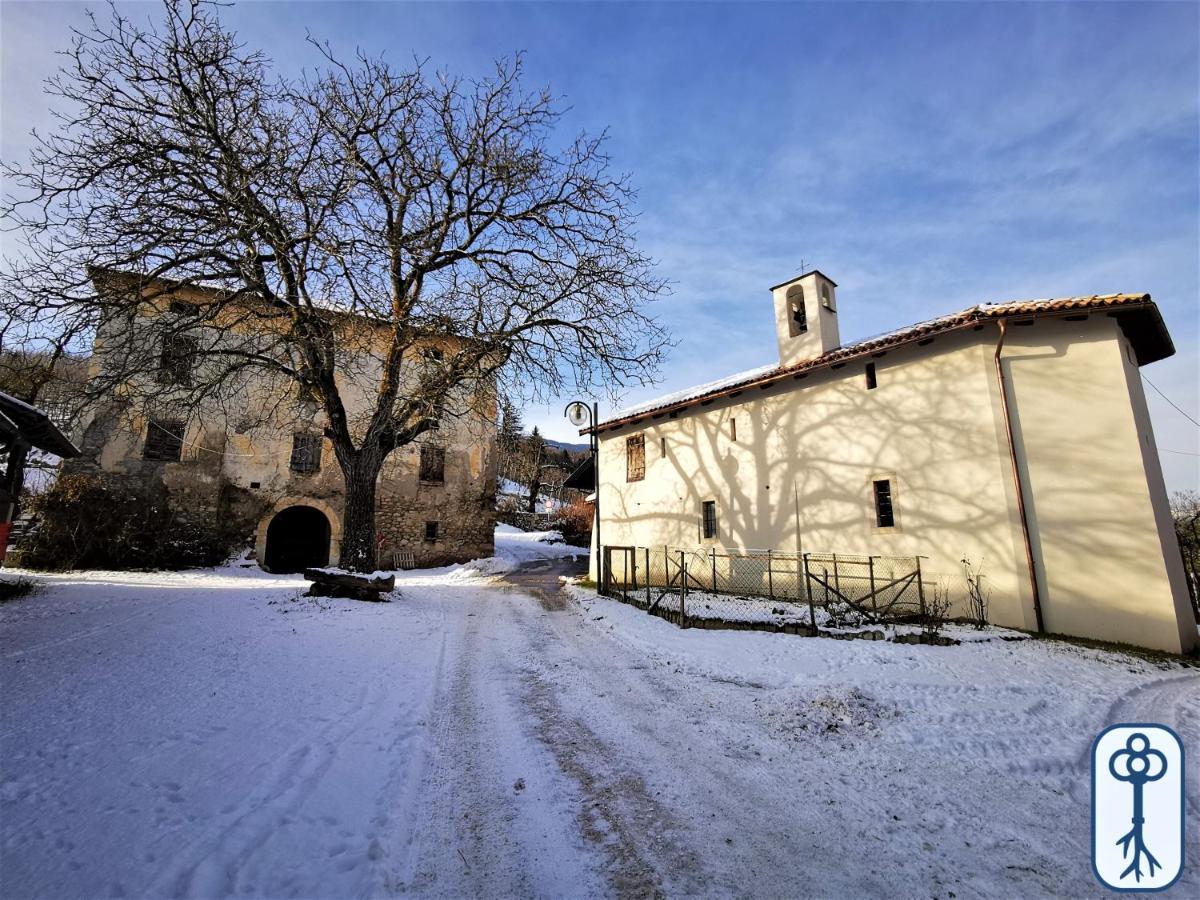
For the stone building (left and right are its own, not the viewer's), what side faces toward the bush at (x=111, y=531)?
right

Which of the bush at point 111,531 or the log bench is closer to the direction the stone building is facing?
the log bench

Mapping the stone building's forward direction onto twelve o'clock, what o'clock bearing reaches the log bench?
The log bench is roughly at 12 o'clock from the stone building.

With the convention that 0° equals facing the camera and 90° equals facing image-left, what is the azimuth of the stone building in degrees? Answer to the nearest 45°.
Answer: approximately 0°

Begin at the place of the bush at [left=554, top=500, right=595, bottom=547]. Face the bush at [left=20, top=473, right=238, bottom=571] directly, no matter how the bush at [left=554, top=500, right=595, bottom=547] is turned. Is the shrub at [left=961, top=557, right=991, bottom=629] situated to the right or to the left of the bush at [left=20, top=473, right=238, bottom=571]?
left

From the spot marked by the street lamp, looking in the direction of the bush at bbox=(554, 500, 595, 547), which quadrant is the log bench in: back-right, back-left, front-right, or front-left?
back-left

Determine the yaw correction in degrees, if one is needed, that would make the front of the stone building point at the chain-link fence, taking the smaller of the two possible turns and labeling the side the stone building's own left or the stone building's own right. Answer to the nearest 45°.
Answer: approximately 45° to the stone building's own left

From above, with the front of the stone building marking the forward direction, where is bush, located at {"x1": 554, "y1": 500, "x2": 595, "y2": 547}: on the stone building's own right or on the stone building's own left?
on the stone building's own left
